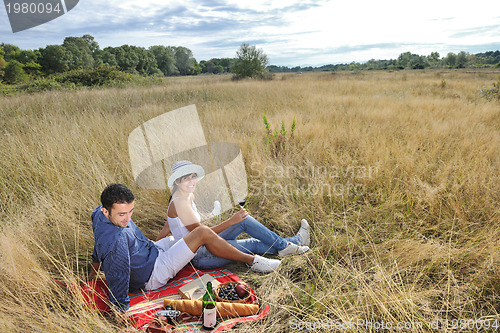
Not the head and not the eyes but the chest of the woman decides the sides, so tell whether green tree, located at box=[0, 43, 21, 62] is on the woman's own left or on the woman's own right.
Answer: on the woman's own left

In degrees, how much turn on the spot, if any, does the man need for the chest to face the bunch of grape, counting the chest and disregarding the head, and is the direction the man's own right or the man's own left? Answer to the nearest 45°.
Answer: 0° — they already face it

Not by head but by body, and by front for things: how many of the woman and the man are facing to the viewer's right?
2

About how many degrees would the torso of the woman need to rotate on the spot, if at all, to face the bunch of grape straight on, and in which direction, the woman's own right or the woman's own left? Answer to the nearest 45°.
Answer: approximately 90° to the woman's own right

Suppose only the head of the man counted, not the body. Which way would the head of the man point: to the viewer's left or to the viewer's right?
to the viewer's right

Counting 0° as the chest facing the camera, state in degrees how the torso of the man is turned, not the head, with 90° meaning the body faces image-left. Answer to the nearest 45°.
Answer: approximately 270°

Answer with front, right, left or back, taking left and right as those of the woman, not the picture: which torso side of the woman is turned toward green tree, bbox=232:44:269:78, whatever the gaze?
left

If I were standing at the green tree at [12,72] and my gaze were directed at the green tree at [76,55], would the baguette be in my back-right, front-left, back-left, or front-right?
back-right

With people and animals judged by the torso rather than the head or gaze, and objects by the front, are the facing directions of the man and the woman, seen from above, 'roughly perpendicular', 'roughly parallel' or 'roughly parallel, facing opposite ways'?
roughly parallel

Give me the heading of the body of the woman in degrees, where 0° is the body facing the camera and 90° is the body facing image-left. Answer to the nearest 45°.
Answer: approximately 270°

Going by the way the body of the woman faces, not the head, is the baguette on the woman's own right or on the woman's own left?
on the woman's own right

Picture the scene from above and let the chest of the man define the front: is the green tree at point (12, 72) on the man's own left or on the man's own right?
on the man's own left
